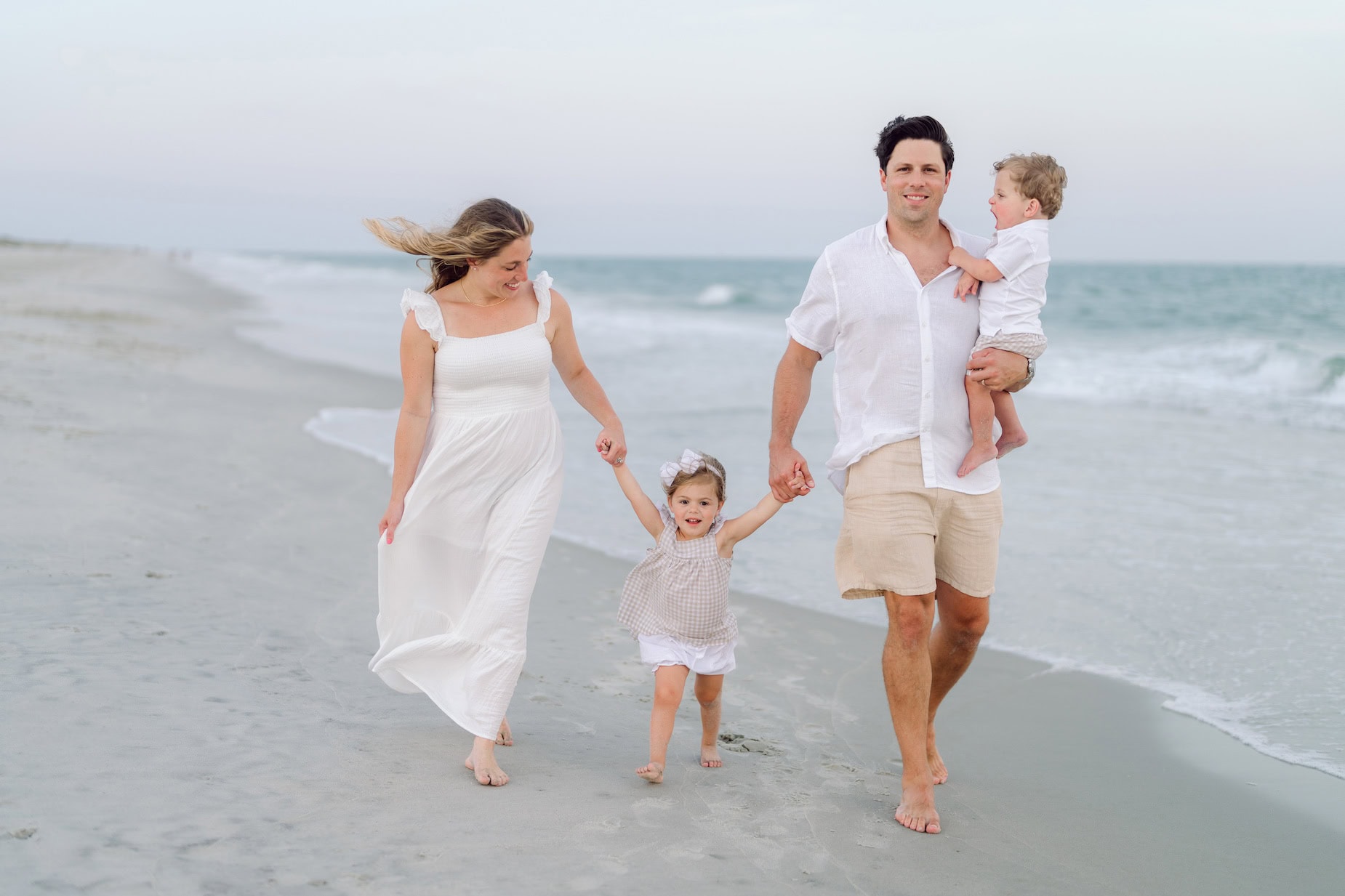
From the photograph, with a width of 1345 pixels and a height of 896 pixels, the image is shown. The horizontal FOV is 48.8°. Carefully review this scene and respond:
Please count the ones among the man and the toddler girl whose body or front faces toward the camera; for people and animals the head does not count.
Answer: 2

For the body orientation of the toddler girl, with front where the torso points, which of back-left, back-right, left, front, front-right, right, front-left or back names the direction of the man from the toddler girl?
left

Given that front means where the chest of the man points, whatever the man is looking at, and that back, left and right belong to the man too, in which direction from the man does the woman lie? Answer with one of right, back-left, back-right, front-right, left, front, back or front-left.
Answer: right

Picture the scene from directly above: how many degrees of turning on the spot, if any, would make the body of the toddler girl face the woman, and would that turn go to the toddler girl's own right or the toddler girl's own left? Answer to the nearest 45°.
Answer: approximately 90° to the toddler girl's own right

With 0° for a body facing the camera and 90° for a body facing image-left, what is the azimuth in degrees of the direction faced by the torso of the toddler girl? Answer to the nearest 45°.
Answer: approximately 0°

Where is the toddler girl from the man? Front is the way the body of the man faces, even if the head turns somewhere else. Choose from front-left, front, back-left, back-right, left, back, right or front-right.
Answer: right
